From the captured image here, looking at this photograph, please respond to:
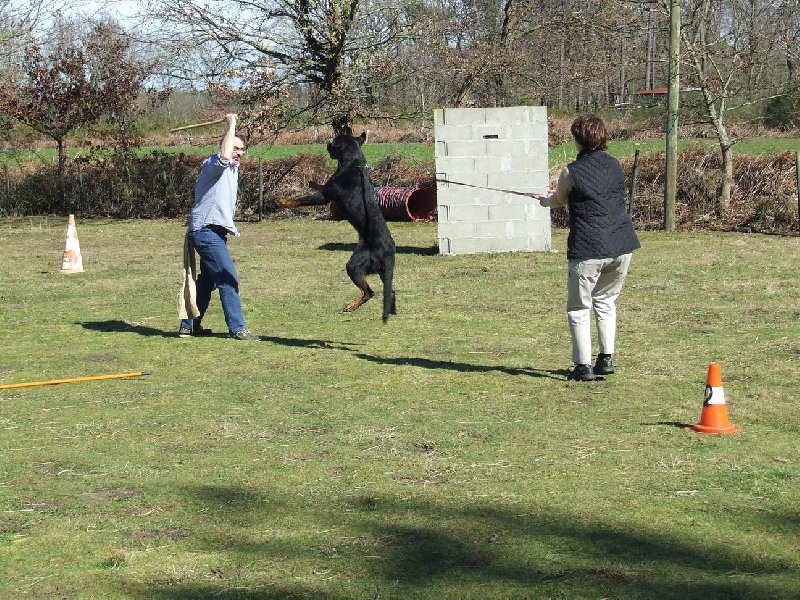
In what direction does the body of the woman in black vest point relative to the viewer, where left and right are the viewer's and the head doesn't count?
facing away from the viewer and to the left of the viewer

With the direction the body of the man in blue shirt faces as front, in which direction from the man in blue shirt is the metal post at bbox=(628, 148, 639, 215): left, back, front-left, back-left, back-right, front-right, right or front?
front-left

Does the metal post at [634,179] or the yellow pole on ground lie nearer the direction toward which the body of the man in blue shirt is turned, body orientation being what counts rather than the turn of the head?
the metal post

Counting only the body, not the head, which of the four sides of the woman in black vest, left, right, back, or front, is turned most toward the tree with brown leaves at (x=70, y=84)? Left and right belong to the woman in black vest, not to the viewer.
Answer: front

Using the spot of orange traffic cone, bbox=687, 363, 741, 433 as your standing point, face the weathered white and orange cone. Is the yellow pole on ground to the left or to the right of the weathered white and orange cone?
left

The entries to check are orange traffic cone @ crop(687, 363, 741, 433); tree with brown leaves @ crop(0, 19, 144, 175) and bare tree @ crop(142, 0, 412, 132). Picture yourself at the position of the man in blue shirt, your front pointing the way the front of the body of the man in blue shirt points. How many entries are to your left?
2

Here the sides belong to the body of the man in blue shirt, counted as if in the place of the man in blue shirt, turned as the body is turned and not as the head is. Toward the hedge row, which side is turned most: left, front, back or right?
left

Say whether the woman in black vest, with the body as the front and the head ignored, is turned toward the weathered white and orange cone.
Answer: yes

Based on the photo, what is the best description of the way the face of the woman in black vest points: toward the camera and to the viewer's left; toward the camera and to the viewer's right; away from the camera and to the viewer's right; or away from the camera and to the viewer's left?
away from the camera and to the viewer's left

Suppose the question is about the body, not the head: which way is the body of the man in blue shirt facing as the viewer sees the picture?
to the viewer's right

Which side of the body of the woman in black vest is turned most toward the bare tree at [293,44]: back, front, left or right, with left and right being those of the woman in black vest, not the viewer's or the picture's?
front

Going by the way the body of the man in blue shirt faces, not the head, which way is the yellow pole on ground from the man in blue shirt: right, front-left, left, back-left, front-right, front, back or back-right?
back-right

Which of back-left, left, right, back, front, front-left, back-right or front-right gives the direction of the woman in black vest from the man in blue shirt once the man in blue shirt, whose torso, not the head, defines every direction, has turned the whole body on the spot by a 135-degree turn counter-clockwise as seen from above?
back

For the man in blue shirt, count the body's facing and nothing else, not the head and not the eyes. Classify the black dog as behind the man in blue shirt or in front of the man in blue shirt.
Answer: in front

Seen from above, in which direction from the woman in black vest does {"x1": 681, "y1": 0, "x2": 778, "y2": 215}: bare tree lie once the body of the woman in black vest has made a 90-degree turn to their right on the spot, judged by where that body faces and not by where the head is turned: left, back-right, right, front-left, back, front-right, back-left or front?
front-left
